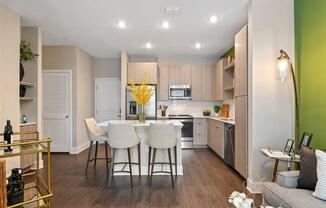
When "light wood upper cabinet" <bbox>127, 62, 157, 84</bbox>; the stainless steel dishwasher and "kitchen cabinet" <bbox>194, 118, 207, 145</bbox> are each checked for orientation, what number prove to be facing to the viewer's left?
1

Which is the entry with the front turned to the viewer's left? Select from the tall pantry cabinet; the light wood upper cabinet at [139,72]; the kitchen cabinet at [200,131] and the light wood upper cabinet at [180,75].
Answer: the tall pantry cabinet

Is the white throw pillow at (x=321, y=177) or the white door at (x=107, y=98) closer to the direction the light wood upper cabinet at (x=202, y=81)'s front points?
the white throw pillow

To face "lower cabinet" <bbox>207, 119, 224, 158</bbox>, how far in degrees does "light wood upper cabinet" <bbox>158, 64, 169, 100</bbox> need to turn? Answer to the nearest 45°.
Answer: approximately 45° to its left

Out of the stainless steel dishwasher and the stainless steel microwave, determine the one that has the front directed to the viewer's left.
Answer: the stainless steel dishwasher

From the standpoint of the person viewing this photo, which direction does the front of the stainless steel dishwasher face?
facing to the left of the viewer

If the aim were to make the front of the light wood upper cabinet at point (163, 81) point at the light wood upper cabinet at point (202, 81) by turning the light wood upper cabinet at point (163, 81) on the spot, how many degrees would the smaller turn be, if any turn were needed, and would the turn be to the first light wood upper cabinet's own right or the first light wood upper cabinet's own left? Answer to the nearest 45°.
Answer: approximately 90° to the first light wood upper cabinet's own left

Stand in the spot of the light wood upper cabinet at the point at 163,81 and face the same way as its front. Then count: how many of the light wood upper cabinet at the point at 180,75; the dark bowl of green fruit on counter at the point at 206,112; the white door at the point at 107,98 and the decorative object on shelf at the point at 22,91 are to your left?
2

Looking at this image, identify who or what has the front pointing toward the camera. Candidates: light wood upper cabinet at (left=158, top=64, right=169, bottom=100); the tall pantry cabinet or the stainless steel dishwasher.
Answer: the light wood upper cabinet

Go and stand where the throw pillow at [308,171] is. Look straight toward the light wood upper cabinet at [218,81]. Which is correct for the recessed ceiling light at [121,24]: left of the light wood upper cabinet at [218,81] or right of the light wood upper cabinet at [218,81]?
left

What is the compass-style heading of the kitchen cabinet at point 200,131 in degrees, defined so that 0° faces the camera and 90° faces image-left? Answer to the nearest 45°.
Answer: approximately 0°
